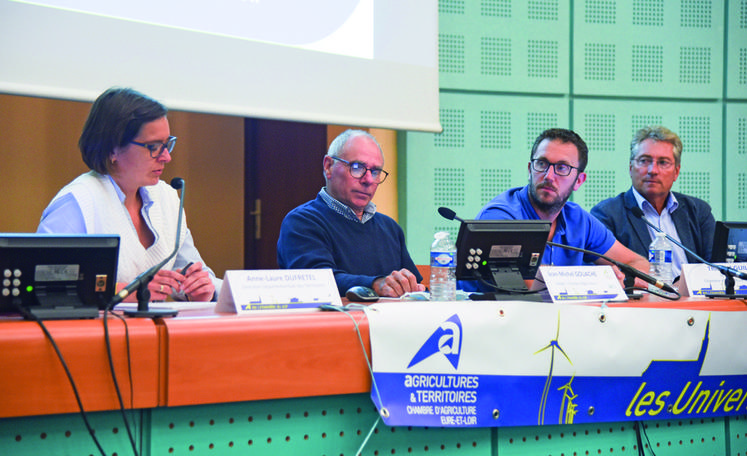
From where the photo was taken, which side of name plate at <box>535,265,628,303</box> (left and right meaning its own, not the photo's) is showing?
front

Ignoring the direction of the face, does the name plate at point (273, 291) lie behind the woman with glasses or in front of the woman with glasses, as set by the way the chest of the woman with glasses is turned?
in front

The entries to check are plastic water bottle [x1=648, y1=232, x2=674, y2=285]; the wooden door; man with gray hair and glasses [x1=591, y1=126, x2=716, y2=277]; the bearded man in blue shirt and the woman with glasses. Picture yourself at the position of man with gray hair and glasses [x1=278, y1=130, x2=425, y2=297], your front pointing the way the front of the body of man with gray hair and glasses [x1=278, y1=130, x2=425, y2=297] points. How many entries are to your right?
1

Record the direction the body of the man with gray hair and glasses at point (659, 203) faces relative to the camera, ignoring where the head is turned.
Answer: toward the camera

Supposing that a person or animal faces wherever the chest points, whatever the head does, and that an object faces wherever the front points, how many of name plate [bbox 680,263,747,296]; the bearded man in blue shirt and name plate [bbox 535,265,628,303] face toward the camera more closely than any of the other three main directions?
3

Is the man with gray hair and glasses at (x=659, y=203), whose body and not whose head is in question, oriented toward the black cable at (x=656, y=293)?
yes

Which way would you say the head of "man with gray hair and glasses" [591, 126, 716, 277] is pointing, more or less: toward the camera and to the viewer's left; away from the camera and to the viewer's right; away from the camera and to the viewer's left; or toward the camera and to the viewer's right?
toward the camera and to the viewer's left

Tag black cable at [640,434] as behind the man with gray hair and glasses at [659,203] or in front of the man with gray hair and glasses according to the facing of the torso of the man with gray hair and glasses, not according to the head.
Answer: in front
